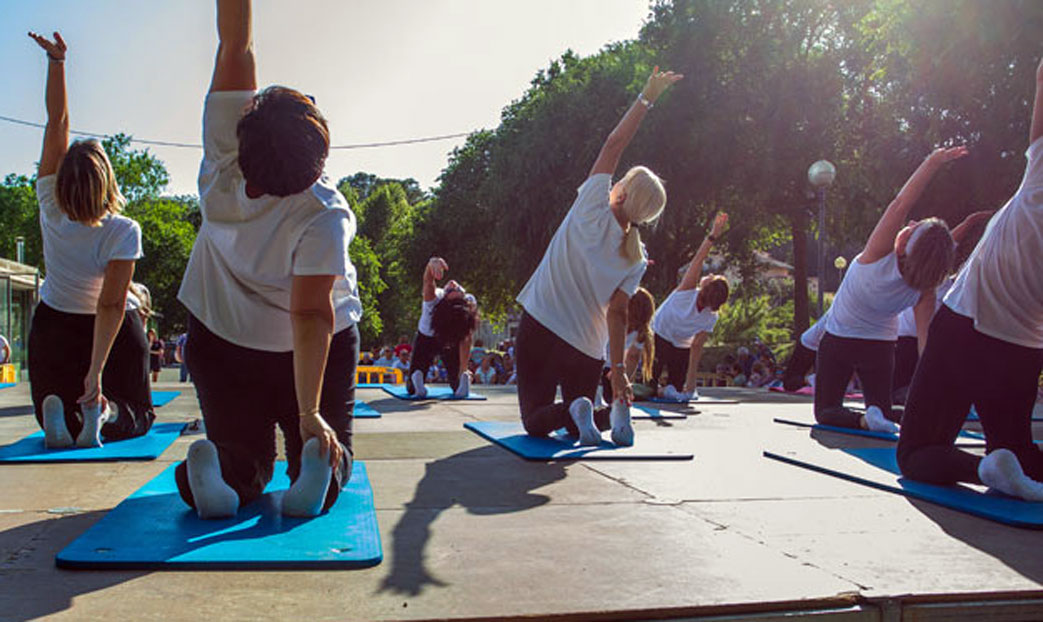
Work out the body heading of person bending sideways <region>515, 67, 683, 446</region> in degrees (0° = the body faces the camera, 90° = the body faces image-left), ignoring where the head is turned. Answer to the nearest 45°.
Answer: approximately 135°

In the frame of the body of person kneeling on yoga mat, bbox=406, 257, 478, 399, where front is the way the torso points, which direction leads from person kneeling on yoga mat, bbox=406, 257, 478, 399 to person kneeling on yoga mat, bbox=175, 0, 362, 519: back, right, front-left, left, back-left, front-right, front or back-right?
back

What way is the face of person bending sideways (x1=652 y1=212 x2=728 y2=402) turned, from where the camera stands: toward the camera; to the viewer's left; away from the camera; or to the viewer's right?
away from the camera

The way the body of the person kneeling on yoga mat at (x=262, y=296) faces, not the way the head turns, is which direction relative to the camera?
away from the camera

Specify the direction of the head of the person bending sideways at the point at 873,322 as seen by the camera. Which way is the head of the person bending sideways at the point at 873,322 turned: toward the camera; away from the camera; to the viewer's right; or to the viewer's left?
away from the camera

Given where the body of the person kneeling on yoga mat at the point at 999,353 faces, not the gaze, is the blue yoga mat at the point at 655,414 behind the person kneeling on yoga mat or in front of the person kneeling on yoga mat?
in front

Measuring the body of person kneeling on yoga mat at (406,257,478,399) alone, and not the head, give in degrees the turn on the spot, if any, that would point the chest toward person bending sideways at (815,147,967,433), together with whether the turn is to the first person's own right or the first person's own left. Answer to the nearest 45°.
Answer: approximately 135° to the first person's own right

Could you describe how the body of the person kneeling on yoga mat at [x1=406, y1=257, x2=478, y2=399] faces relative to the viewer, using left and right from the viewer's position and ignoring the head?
facing away from the viewer

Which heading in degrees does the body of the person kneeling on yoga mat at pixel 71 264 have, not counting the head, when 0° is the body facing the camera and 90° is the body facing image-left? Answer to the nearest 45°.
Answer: approximately 180°

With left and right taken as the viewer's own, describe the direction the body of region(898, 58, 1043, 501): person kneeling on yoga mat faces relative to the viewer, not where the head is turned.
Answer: facing away from the viewer and to the left of the viewer
